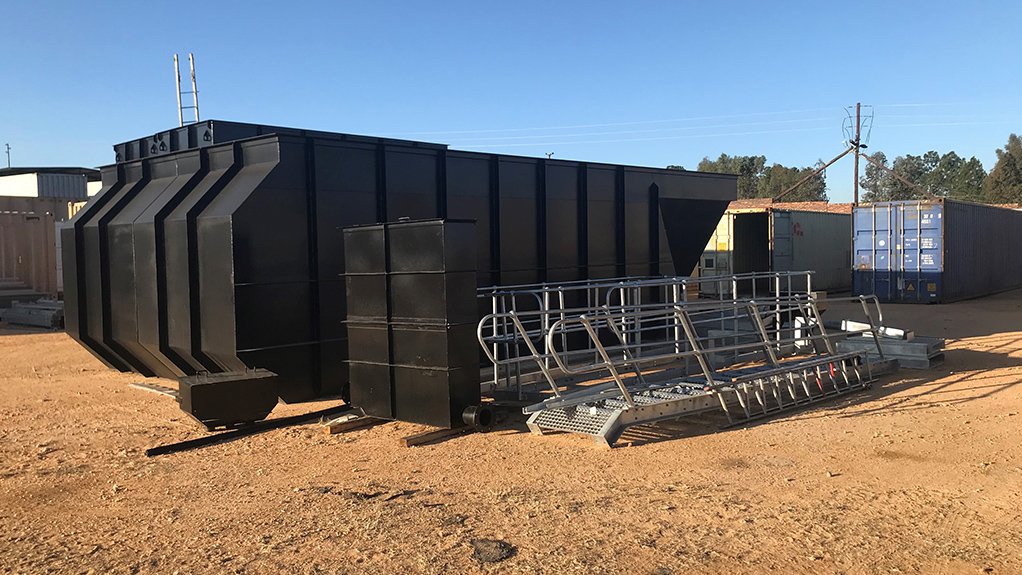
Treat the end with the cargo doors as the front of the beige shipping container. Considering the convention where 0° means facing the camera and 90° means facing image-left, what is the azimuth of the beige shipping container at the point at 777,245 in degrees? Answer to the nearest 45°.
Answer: approximately 45°

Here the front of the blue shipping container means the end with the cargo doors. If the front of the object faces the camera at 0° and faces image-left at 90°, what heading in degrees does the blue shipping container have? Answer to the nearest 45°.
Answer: approximately 45°

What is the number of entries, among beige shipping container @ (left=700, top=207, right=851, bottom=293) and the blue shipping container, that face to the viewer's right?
0

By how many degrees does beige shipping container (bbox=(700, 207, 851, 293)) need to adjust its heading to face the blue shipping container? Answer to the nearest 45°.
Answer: approximately 90° to its left

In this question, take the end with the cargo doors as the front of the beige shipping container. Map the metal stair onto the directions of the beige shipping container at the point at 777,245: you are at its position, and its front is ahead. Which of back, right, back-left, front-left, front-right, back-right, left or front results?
front-left

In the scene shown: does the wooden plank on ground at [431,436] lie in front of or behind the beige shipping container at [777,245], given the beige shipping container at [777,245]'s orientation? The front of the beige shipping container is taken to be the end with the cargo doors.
in front

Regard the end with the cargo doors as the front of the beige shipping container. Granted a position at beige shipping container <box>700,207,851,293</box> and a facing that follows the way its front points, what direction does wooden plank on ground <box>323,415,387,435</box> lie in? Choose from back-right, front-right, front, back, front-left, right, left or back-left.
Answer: front-left

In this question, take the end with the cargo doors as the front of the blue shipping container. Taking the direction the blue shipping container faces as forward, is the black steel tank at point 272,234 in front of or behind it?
in front
